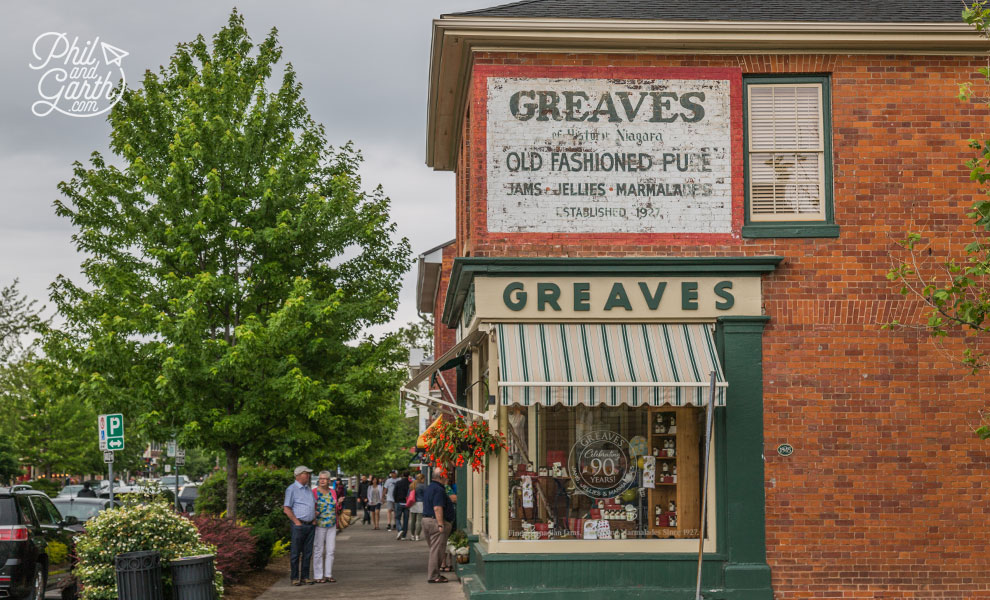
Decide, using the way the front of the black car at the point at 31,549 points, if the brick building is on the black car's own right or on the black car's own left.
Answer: on the black car's own right

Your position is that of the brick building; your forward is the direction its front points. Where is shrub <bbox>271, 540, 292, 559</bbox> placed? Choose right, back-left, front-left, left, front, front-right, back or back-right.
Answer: front-right

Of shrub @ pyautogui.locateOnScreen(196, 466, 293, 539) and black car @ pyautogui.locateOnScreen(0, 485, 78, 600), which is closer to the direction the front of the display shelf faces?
the black car

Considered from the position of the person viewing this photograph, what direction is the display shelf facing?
facing the viewer and to the left of the viewer

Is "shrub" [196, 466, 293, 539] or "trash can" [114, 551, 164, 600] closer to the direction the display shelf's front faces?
the trash can

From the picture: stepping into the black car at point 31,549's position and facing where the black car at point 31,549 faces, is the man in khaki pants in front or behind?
in front

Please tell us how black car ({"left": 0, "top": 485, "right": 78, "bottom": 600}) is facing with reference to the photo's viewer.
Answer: facing away from the viewer and to the right of the viewer

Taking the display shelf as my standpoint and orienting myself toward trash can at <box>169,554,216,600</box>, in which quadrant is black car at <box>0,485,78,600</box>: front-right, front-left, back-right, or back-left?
front-right

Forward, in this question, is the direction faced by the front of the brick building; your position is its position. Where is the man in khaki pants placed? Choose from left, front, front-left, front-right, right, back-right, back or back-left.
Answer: front-right

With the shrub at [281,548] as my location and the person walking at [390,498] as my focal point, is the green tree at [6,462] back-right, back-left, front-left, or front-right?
front-left
